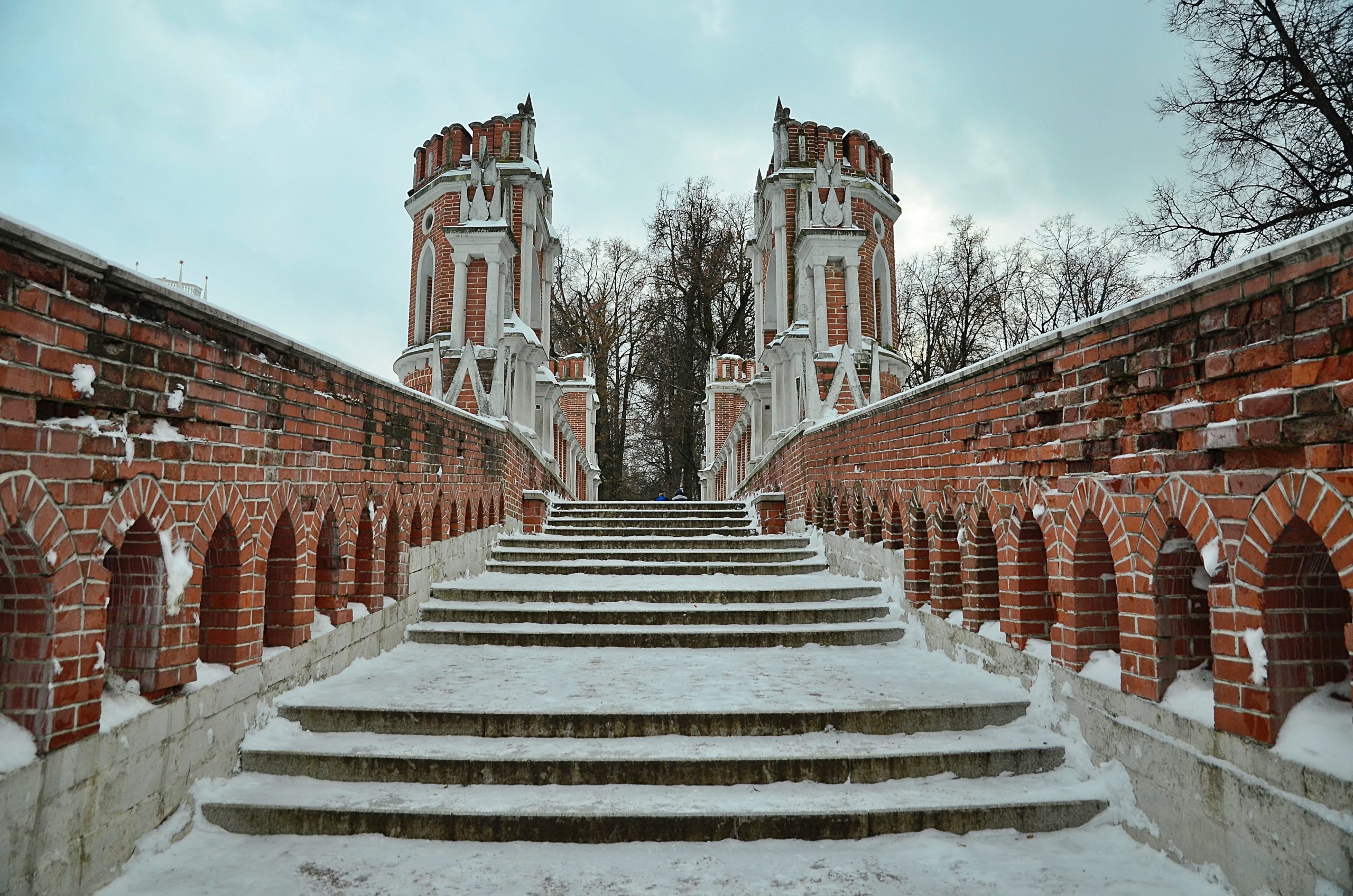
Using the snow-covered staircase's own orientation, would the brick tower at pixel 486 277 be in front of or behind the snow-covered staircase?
behind

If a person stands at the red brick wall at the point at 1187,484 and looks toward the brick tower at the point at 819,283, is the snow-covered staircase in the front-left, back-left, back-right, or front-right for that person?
front-left

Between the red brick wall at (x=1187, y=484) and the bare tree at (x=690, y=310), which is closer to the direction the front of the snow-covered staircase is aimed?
the red brick wall

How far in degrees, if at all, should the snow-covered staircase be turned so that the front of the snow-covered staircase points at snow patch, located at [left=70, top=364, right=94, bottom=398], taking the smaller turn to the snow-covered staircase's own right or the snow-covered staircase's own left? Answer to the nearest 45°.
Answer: approximately 45° to the snow-covered staircase's own right

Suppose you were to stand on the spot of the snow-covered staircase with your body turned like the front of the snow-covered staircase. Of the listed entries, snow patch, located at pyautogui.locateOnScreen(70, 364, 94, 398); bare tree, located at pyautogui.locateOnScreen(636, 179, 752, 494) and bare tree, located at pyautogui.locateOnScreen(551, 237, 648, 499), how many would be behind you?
2

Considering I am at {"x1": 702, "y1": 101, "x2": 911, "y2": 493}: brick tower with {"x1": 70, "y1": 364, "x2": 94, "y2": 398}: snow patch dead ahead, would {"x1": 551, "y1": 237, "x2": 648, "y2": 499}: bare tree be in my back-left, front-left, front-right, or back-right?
back-right

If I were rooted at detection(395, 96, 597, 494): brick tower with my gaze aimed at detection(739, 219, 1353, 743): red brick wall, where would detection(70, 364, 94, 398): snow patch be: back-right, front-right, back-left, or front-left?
front-right

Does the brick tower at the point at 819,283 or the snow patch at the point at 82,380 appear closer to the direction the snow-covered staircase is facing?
the snow patch

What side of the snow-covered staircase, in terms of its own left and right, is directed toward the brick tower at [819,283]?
back

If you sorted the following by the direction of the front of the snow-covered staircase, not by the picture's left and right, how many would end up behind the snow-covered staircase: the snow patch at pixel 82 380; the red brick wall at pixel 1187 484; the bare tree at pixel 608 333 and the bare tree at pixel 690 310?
2

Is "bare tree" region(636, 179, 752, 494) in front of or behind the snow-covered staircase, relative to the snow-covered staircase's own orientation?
behind

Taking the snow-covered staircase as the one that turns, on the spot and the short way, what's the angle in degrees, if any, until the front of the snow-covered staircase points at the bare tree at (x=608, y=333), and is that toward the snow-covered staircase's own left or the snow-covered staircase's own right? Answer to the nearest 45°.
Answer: approximately 180°

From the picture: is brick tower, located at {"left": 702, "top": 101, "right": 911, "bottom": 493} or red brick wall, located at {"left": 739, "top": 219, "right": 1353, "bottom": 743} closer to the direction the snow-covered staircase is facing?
the red brick wall

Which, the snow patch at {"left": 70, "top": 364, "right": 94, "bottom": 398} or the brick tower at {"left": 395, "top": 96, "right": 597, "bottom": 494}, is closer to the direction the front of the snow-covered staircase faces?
the snow patch

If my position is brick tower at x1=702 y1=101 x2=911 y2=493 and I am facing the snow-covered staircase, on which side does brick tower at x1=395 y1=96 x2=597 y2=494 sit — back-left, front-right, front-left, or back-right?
front-right

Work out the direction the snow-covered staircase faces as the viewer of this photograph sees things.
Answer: facing the viewer
